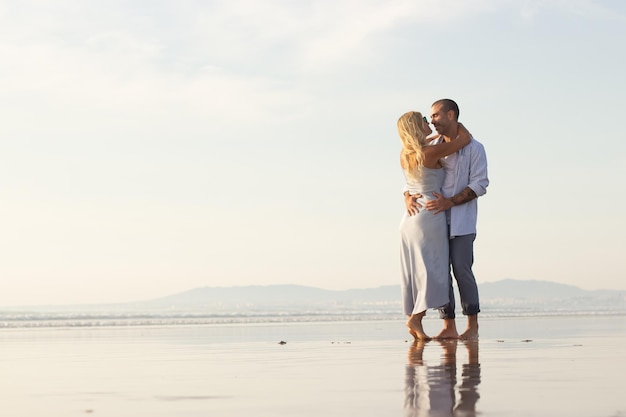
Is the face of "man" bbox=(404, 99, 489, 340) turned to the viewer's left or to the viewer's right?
to the viewer's left

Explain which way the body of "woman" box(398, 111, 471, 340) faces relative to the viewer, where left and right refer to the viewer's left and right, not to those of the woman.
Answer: facing away from the viewer and to the right of the viewer
